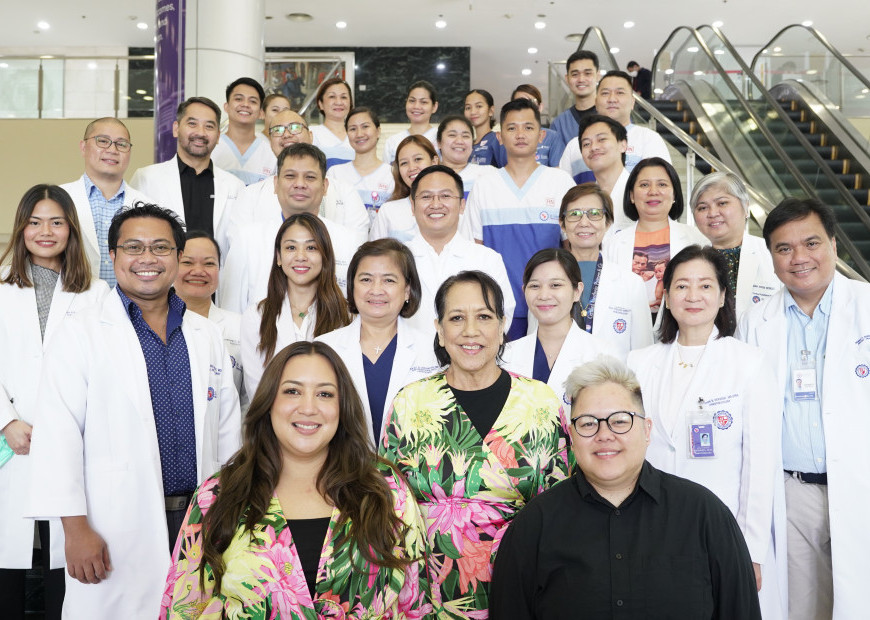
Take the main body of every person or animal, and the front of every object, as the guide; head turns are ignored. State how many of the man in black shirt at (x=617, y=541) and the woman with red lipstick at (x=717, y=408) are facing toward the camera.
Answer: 2

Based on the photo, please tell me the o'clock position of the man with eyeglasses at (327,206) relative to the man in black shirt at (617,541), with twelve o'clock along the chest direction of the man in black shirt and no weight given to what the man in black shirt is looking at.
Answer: The man with eyeglasses is roughly at 5 o'clock from the man in black shirt.

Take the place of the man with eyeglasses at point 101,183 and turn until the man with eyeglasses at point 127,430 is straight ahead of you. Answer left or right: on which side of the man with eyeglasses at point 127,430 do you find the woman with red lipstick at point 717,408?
left

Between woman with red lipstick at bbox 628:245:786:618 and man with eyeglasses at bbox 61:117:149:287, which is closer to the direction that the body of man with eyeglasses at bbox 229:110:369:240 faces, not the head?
the woman with red lipstick

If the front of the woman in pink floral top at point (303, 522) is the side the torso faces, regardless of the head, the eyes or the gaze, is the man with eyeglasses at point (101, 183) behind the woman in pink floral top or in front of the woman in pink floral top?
behind

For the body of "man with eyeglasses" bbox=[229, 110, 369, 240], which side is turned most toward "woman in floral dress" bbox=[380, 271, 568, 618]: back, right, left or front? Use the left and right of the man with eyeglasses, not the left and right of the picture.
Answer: front

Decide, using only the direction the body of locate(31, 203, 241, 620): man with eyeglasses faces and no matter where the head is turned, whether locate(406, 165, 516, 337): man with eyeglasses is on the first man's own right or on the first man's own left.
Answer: on the first man's own left

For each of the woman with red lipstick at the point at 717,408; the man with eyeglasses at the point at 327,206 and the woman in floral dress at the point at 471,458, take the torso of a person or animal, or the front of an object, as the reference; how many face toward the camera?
3

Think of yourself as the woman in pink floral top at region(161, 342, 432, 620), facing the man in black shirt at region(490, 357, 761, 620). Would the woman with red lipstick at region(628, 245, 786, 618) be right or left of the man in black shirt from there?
left

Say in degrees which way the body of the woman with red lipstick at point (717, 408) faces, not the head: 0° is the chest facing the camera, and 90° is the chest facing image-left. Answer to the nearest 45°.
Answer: approximately 0°

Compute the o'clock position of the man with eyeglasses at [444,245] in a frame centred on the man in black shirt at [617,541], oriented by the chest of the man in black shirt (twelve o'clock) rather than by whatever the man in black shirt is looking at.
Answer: The man with eyeglasses is roughly at 5 o'clock from the man in black shirt.

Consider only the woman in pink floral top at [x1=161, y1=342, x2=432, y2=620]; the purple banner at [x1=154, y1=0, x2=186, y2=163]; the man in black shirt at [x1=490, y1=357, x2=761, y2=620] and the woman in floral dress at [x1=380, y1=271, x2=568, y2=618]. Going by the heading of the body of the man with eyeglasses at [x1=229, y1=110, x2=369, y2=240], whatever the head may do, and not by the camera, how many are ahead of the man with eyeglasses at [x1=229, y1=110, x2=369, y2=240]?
3

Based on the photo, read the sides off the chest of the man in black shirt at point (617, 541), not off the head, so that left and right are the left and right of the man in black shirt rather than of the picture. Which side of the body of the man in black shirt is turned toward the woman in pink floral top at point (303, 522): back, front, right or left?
right
